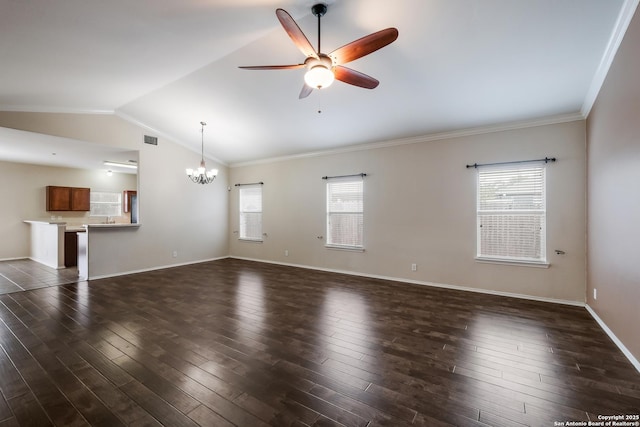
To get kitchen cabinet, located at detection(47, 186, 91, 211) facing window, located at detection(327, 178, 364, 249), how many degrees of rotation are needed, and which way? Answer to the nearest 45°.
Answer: approximately 45° to its left

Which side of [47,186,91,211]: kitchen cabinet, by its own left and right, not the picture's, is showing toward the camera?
front

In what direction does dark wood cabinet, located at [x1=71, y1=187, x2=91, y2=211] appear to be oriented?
toward the camera

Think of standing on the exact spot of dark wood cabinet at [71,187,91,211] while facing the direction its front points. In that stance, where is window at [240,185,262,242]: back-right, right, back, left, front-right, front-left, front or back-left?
front-left

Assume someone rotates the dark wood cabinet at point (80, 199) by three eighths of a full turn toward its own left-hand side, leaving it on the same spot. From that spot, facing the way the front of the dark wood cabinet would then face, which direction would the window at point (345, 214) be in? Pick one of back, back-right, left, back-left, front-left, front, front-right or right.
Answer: right

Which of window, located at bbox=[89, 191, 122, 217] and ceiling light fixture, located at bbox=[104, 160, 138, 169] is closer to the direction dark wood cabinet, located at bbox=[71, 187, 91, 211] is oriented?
the ceiling light fixture

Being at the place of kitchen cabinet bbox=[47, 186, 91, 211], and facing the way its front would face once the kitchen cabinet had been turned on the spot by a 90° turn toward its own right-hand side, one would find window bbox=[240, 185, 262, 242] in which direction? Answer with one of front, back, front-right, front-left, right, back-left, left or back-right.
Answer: back-left

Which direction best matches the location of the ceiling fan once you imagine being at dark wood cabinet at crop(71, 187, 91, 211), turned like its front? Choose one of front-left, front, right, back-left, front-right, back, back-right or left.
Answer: front

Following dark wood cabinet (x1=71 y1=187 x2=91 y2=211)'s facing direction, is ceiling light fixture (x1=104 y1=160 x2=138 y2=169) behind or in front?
in front

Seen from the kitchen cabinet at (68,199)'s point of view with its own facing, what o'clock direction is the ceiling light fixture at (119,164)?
The ceiling light fixture is roughly at 11 o'clock from the kitchen cabinet.

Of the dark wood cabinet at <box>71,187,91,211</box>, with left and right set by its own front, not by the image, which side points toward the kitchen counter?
front

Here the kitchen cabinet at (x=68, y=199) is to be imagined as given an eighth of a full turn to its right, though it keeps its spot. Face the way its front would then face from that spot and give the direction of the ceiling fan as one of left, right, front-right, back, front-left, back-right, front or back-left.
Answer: front-left
